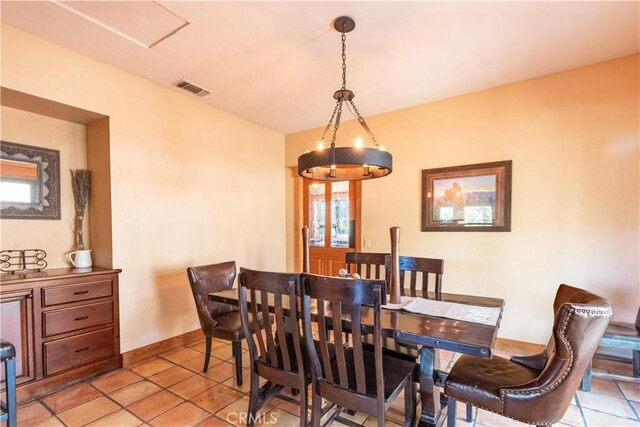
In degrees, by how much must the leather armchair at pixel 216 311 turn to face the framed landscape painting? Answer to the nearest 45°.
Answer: approximately 45° to its left

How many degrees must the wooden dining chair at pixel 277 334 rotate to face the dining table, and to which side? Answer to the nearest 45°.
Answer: approximately 45° to its right

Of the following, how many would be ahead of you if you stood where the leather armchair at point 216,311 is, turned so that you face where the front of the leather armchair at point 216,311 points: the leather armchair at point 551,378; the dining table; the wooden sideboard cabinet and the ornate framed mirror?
2

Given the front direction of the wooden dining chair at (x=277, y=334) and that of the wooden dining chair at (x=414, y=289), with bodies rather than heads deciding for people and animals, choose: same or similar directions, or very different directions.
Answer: very different directions

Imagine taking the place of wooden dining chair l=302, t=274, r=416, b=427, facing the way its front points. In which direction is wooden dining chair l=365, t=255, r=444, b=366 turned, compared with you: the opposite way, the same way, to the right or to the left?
the opposite way

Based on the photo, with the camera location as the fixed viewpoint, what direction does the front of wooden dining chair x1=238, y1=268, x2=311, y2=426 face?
facing away from the viewer and to the right of the viewer

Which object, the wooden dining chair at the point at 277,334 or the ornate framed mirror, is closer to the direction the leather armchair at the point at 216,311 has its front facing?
the wooden dining chair

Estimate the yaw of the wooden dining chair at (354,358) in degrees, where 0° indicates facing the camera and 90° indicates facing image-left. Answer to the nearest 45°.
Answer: approximately 225°

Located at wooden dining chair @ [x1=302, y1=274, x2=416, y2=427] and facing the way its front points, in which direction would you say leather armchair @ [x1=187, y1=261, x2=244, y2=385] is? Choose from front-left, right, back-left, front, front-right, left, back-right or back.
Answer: left

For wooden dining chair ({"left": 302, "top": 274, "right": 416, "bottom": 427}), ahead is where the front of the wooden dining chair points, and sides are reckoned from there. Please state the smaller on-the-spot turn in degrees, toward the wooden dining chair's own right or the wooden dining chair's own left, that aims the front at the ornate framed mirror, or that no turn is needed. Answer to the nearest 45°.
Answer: approximately 135° to the wooden dining chair's own left

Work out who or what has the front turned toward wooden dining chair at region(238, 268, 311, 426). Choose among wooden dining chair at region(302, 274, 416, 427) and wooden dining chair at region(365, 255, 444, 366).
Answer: wooden dining chair at region(365, 255, 444, 366)

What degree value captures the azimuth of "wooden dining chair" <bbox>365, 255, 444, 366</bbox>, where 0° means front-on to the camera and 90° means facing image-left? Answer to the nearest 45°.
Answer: approximately 45°
